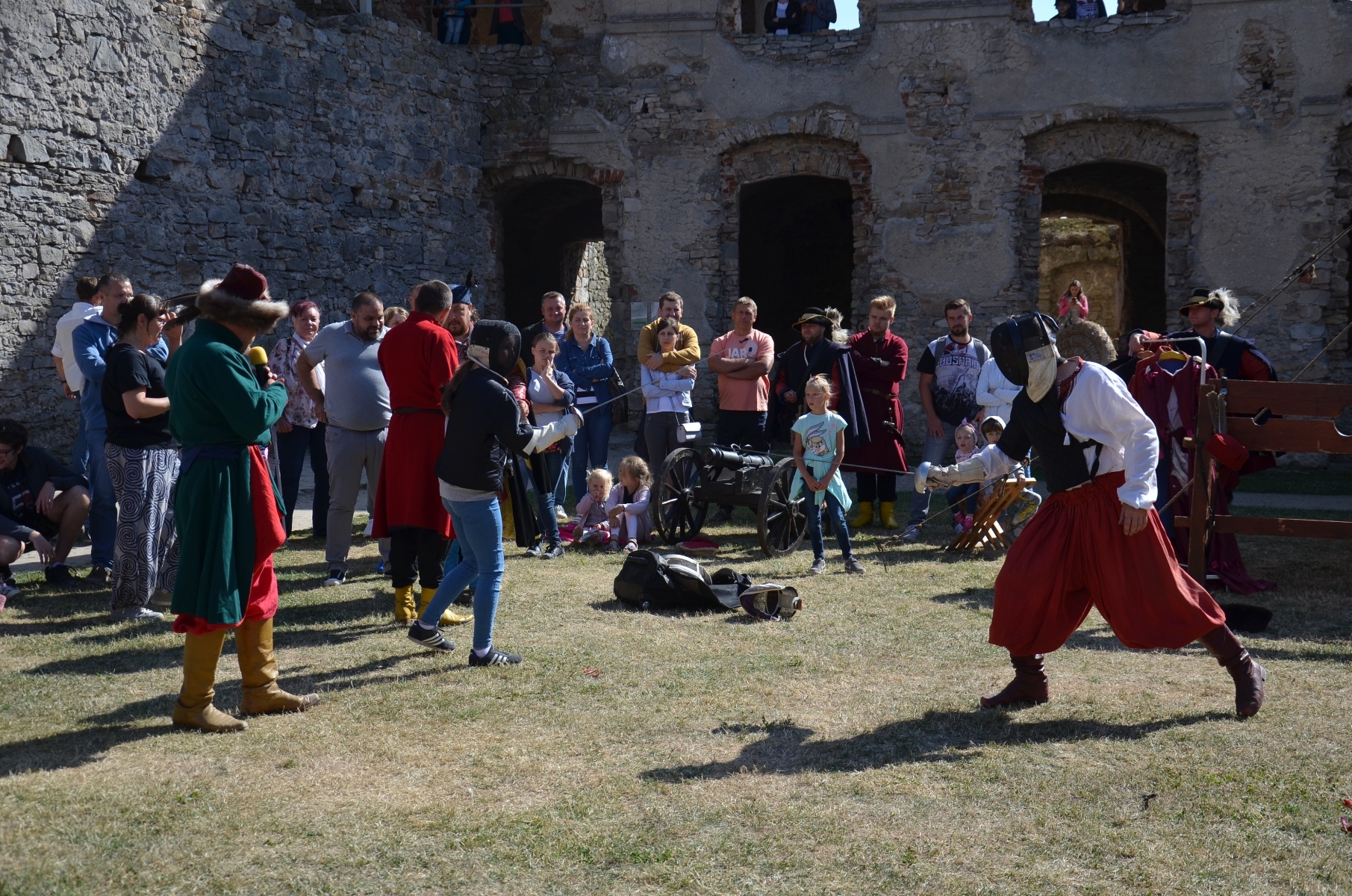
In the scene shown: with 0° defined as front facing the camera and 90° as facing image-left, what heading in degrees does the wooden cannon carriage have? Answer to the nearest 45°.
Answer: approximately 45°

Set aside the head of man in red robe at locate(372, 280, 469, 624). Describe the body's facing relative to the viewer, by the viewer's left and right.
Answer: facing away from the viewer and to the right of the viewer

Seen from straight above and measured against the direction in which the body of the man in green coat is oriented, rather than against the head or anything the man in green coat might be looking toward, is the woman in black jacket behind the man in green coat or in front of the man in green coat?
in front

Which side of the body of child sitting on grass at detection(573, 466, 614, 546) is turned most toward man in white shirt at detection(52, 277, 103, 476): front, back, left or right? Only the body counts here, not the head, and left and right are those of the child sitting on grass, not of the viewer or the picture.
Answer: right

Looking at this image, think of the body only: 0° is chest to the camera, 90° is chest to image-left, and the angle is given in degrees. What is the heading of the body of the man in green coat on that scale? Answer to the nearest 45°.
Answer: approximately 270°

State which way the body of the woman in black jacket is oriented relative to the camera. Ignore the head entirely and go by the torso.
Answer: to the viewer's right

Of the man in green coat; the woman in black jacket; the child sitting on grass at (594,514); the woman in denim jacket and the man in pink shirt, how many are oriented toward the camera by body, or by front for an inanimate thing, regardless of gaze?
3

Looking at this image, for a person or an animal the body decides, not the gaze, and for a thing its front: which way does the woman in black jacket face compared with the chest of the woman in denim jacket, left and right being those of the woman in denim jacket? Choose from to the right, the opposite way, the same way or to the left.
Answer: to the left

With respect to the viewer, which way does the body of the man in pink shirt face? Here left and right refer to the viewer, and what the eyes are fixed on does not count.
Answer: facing the viewer

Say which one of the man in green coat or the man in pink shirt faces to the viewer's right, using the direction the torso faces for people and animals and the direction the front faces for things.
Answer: the man in green coat

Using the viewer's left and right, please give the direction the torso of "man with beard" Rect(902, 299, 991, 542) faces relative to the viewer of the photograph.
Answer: facing the viewer

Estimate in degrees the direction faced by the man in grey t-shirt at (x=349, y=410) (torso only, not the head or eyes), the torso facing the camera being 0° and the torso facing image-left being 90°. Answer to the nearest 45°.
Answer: approximately 315°

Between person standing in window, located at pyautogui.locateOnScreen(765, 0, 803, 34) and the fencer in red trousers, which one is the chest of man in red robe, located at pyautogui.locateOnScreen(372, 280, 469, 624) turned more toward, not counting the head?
the person standing in window
